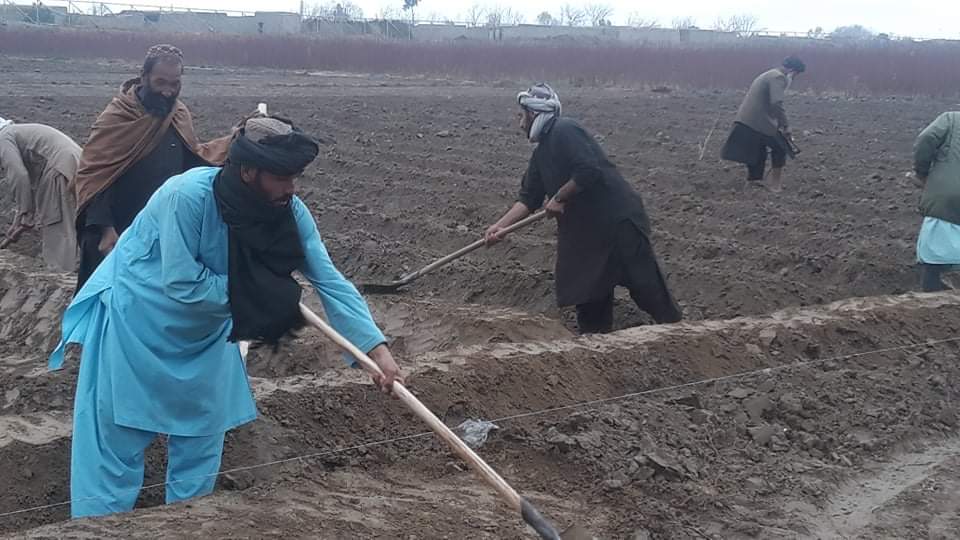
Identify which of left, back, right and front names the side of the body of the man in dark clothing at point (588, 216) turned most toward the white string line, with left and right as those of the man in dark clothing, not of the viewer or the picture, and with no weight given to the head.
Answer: left

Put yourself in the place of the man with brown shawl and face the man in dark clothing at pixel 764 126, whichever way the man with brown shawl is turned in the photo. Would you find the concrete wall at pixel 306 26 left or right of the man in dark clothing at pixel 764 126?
left

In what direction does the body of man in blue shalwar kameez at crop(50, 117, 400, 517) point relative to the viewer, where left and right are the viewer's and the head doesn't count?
facing the viewer and to the right of the viewer

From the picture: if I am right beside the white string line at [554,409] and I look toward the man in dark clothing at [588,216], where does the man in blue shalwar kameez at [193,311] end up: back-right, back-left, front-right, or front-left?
back-left

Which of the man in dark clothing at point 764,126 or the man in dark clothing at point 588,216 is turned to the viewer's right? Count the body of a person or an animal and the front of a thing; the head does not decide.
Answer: the man in dark clothing at point 764,126

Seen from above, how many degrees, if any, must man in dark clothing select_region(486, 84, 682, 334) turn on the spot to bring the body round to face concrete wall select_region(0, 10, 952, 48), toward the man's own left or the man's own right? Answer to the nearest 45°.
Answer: approximately 90° to the man's own right

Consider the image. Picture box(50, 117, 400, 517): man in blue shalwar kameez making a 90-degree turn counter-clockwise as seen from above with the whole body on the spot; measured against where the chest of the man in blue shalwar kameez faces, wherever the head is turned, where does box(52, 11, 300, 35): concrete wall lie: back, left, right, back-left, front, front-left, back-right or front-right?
front-left

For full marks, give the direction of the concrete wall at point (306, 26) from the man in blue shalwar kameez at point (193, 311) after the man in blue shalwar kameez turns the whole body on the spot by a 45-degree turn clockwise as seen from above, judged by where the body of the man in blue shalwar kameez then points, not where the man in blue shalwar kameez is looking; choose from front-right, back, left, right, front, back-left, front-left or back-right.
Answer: back

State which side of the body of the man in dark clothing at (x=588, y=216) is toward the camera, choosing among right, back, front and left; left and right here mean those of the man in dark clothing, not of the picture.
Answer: left

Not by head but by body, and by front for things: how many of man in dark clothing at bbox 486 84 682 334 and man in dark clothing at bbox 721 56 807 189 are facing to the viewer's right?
1

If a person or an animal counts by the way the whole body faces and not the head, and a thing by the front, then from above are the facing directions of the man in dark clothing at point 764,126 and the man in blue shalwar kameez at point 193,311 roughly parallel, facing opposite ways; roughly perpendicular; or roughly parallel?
roughly parallel

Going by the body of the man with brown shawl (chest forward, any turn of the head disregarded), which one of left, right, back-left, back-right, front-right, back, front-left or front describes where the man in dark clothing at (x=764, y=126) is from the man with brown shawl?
left

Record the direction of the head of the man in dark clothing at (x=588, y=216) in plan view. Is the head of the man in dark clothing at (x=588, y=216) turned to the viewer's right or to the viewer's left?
to the viewer's left

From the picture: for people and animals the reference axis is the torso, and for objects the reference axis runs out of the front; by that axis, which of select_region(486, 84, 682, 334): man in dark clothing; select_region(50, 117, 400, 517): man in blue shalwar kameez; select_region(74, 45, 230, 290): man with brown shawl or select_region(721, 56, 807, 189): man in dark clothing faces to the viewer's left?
select_region(486, 84, 682, 334): man in dark clothing

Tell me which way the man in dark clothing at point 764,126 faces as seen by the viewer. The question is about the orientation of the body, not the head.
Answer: to the viewer's right
